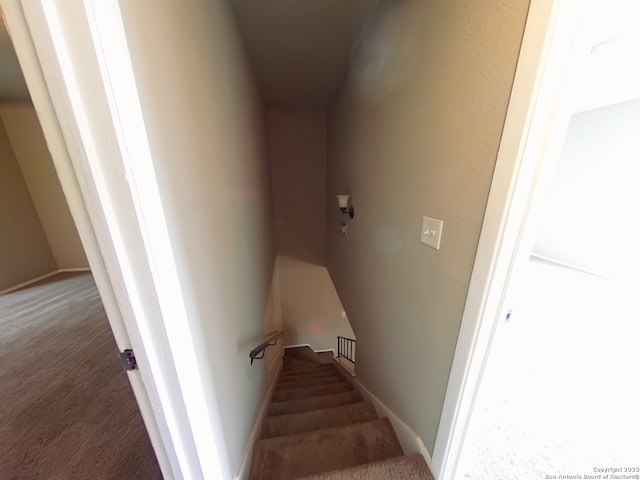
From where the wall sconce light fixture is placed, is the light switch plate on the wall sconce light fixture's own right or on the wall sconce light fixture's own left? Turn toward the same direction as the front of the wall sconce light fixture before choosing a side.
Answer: on the wall sconce light fixture's own left

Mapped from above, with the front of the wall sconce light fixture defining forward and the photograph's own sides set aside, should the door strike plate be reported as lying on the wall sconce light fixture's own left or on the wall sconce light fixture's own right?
on the wall sconce light fixture's own left

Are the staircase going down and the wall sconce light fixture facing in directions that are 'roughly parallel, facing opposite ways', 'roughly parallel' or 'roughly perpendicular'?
roughly perpendicular

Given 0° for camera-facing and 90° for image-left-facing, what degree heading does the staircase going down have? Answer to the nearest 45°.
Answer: approximately 180°

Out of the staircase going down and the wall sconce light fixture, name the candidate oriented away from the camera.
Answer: the staircase going down

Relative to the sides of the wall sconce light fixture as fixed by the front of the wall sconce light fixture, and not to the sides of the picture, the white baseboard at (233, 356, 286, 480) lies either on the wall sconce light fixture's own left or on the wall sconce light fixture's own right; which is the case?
on the wall sconce light fixture's own left

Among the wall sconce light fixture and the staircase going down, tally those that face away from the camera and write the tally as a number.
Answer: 1

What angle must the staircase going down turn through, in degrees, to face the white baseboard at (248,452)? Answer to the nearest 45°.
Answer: approximately 90° to its left

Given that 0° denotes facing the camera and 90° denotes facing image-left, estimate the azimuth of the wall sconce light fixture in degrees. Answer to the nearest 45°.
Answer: approximately 90°
